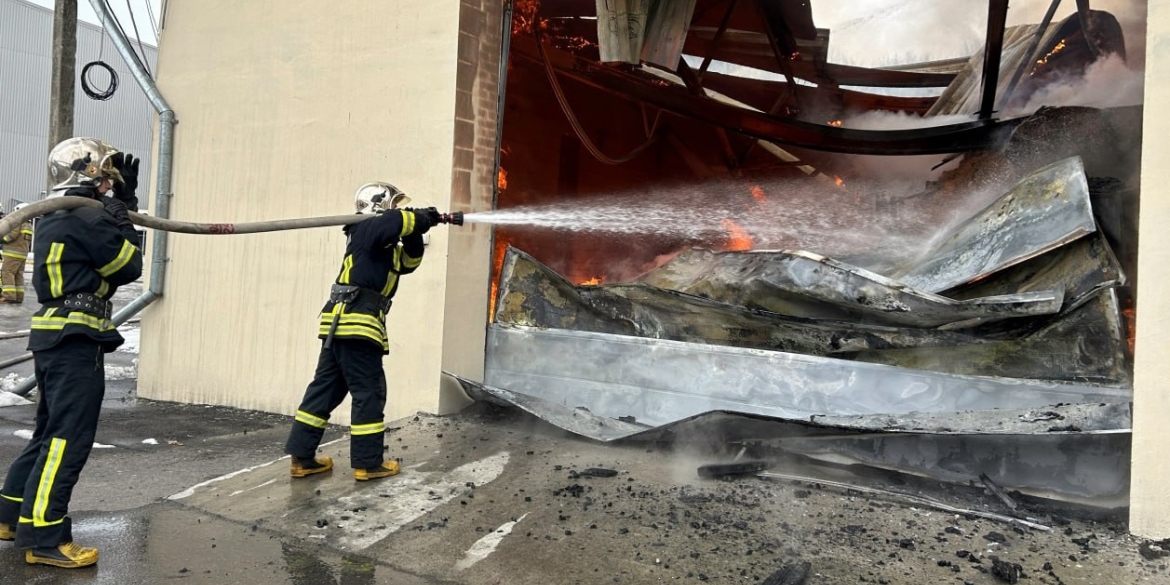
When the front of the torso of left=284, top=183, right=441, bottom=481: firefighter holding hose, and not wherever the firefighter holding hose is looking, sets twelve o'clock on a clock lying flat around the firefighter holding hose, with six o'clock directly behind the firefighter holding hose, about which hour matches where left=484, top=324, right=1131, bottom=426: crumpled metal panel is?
The crumpled metal panel is roughly at 12 o'clock from the firefighter holding hose.

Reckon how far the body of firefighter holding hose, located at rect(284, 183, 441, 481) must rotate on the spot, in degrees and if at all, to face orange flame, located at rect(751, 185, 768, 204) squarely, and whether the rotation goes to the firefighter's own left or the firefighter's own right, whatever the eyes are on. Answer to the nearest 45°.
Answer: approximately 45° to the firefighter's own left

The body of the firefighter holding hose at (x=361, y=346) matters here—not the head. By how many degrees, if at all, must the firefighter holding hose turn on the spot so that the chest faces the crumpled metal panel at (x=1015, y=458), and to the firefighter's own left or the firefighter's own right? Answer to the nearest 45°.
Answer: approximately 45° to the firefighter's own right

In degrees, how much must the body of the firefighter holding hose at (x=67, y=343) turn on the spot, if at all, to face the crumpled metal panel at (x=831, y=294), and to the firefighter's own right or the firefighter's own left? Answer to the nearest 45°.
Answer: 0° — they already face it

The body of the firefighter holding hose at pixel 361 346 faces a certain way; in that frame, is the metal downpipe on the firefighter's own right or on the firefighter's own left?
on the firefighter's own left

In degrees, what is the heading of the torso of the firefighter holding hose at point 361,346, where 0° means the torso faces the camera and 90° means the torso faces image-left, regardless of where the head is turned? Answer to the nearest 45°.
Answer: approximately 270°

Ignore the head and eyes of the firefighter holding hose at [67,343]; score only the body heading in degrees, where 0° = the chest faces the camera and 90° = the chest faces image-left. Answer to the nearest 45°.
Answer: approximately 270°

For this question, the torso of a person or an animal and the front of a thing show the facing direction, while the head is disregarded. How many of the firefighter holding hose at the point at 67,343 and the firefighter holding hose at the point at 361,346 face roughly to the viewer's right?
2

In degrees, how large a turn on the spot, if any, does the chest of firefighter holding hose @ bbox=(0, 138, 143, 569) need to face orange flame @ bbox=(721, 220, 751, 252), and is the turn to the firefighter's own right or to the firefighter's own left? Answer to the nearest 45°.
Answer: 0° — they already face it

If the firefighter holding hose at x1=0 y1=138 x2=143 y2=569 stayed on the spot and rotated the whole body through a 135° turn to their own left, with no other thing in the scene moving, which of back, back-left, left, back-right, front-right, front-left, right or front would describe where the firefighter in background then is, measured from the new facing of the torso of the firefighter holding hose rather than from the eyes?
front-right

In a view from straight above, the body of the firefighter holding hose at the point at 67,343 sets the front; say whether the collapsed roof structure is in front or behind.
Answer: in front

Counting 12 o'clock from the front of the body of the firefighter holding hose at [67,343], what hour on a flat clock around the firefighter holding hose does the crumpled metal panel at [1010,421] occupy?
The crumpled metal panel is roughly at 1 o'clock from the firefighter holding hose.

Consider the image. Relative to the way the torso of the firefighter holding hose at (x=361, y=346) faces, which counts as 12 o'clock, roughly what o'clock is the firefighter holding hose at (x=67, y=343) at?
the firefighter holding hose at (x=67, y=343) is roughly at 5 o'clock from the firefighter holding hose at (x=361, y=346).

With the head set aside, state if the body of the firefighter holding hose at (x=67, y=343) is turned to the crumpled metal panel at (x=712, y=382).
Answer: yes

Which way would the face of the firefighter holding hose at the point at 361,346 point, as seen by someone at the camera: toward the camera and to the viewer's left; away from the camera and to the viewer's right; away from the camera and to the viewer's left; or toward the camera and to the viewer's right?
away from the camera and to the viewer's right

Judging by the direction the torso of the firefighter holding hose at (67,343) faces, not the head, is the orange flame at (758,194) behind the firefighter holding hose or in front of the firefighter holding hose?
in front

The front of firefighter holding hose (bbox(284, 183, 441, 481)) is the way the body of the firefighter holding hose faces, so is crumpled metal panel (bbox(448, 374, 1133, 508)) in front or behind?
in front
